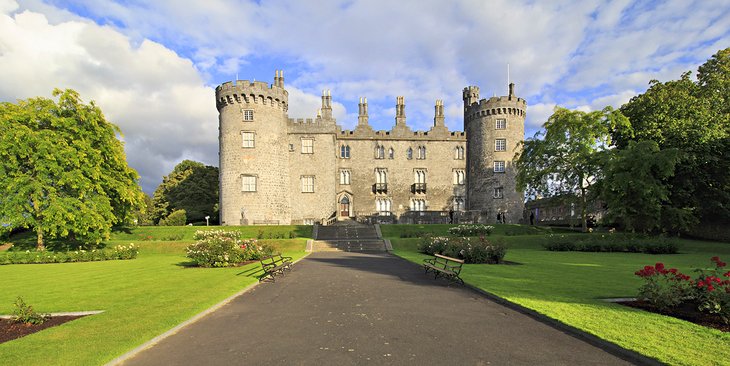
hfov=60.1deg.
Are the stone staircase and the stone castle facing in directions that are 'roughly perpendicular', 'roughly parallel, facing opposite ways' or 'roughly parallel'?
roughly parallel

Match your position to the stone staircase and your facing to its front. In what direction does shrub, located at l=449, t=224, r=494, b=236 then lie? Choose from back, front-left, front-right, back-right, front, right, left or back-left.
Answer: left

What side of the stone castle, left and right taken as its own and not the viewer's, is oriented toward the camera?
front

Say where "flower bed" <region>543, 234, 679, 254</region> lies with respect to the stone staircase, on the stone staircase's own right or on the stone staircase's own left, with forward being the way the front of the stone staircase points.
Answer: on the stone staircase's own left

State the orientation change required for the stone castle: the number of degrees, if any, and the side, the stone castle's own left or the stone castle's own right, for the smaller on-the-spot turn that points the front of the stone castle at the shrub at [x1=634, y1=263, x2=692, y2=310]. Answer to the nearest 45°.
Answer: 0° — it already faces it

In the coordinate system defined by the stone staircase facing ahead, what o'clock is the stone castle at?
The stone castle is roughly at 6 o'clock from the stone staircase.

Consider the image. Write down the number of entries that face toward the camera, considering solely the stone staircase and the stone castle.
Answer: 2

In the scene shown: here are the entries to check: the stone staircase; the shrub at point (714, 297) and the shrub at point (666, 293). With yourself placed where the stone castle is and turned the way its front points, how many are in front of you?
3

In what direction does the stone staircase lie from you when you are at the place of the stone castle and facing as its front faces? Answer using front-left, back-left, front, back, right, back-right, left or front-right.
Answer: front

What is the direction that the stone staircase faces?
toward the camera

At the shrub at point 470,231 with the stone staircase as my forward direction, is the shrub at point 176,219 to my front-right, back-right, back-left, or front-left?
front-right

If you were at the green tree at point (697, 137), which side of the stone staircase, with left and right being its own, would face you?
left

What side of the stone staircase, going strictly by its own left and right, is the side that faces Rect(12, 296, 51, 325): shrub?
front
